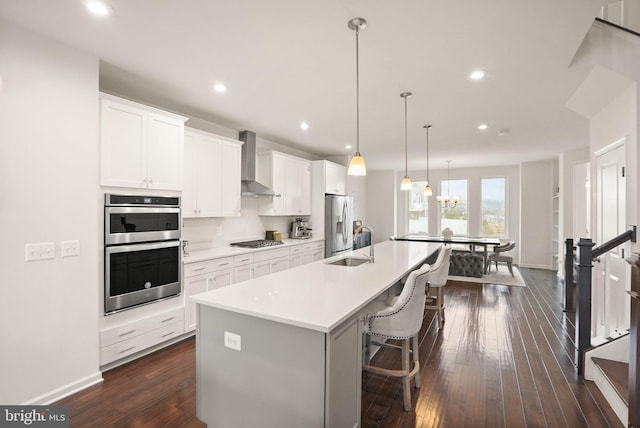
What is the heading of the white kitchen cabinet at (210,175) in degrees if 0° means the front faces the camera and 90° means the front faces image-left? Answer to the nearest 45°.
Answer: approximately 315°

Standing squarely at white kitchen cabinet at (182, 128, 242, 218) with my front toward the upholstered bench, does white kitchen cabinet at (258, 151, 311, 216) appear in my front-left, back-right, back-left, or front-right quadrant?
front-left

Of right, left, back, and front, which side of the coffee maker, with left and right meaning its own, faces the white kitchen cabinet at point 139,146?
right

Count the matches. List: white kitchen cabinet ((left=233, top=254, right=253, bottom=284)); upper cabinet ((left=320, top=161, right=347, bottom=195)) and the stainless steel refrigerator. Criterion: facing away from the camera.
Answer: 0

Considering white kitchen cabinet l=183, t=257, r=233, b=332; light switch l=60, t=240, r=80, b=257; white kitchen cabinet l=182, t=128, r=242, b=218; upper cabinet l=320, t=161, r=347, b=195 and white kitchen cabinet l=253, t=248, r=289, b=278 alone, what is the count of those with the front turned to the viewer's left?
0

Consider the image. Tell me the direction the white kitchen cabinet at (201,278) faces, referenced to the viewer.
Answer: facing the viewer and to the right of the viewer

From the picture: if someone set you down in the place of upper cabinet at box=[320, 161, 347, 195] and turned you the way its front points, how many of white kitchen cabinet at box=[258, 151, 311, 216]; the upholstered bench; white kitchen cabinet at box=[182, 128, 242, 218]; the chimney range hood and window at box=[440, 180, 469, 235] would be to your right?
3

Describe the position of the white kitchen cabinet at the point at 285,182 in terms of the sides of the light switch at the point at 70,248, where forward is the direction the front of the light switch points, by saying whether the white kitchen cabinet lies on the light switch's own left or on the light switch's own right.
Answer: on the light switch's own left

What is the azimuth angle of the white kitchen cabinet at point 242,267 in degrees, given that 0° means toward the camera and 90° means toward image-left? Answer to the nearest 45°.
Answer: approximately 315°

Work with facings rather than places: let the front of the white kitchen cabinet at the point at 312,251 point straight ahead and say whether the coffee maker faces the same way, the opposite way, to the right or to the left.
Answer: the same way

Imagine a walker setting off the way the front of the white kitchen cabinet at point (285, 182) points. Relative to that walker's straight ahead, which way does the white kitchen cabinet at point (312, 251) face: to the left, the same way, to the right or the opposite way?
the same way

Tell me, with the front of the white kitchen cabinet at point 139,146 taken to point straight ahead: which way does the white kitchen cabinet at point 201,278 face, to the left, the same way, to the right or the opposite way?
the same way

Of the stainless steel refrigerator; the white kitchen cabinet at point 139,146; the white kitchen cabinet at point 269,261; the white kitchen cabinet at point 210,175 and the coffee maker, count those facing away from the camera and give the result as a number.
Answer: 0

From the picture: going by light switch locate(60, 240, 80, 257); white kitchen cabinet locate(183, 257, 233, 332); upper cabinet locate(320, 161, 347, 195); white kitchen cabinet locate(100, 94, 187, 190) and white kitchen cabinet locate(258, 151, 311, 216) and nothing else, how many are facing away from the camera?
0

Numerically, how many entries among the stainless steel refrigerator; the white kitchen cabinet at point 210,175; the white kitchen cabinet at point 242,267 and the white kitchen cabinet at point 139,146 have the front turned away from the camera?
0

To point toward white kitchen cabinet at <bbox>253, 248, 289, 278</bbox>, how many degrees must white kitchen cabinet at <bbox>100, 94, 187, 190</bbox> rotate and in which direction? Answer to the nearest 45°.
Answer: approximately 90° to its left

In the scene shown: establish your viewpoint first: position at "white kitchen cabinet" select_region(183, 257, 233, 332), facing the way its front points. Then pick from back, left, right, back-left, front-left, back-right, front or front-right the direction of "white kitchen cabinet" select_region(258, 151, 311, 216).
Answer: left
